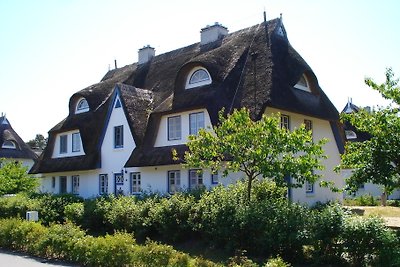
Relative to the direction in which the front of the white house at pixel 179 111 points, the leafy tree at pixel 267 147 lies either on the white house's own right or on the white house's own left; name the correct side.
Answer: on the white house's own left

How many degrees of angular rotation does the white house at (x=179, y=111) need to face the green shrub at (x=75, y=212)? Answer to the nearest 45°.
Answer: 0° — it already faces it

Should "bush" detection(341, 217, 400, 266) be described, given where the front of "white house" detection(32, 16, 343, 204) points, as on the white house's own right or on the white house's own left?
on the white house's own left

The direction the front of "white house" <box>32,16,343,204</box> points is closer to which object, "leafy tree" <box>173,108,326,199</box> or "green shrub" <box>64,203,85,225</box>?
the green shrub

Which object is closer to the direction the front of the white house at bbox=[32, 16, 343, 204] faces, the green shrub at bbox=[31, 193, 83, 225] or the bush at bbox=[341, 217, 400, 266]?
the green shrub

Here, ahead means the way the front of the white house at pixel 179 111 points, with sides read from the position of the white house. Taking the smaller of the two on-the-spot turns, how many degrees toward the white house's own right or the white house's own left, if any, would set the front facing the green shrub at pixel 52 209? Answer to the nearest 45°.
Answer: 0° — it already faces it

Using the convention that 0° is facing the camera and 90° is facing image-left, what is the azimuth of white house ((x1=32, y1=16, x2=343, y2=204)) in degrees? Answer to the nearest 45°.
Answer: approximately 45°

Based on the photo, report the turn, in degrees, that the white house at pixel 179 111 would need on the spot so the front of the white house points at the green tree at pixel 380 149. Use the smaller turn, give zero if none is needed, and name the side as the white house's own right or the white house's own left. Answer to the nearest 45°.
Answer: approximately 45° to the white house's own left

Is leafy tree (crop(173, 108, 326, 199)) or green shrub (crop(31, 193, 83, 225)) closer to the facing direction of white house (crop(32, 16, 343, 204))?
the green shrub
